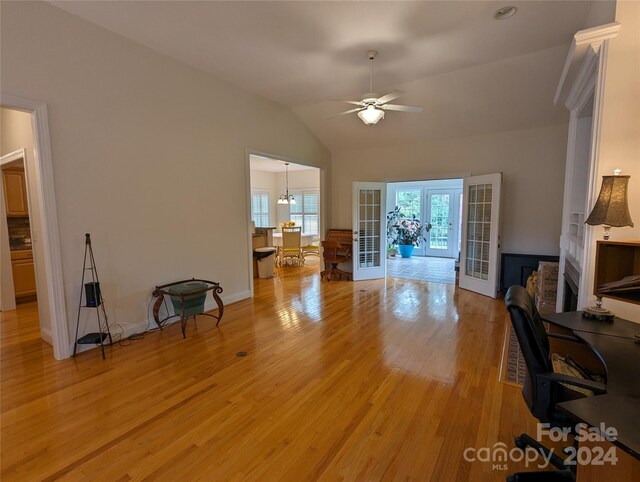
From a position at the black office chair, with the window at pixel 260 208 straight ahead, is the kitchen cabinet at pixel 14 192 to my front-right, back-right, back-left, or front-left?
front-left

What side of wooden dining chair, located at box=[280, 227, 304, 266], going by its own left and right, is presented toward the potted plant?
right

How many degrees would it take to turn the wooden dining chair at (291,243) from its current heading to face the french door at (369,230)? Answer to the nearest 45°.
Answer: approximately 135° to its right

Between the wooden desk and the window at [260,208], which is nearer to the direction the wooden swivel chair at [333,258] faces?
the window

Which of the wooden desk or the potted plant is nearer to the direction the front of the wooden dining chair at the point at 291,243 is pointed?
the potted plant

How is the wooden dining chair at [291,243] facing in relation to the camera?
away from the camera

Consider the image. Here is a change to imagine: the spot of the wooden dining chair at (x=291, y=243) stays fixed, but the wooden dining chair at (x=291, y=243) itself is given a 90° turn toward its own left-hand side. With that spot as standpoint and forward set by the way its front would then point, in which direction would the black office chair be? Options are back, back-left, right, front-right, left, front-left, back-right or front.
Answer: left

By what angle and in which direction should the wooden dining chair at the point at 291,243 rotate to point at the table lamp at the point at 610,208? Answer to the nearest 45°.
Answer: approximately 180°
